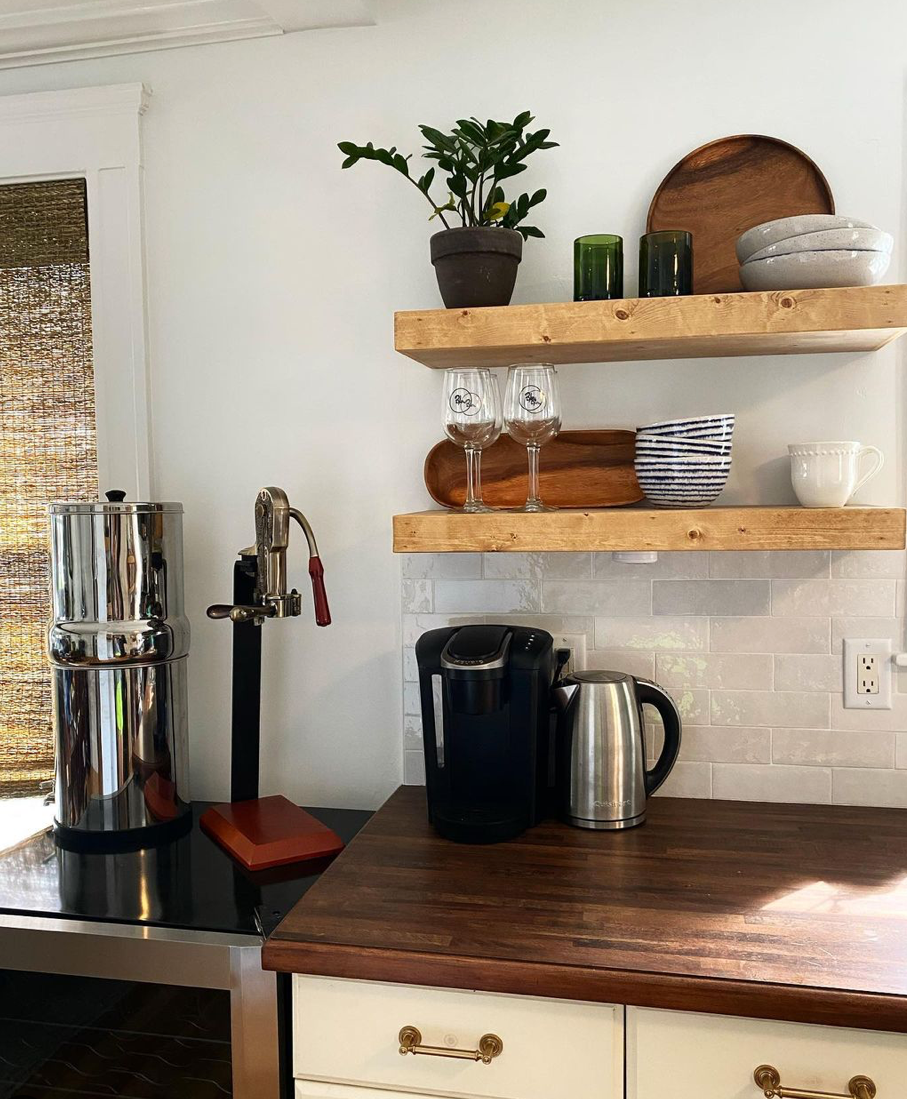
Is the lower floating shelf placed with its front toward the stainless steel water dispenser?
no

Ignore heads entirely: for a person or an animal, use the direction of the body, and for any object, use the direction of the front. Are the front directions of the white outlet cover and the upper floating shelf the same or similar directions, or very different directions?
same or similar directions

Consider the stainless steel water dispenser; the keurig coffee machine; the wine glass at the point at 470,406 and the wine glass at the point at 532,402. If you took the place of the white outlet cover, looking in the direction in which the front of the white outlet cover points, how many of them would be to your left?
0

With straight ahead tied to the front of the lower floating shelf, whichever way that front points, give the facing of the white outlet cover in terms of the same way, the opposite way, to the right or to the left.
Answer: the same way

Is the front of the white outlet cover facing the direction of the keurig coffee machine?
no

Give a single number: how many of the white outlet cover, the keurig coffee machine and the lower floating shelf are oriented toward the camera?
3

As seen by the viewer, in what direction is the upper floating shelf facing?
toward the camera

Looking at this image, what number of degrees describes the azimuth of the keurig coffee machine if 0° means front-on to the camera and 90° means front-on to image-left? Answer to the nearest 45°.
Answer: approximately 0°

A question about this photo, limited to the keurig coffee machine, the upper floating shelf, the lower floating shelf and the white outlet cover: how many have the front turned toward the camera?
4

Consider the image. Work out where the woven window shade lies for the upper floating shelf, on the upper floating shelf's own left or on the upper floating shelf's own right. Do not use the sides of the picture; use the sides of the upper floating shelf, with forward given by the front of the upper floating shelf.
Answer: on the upper floating shelf's own right
